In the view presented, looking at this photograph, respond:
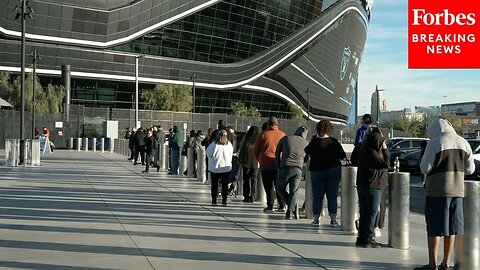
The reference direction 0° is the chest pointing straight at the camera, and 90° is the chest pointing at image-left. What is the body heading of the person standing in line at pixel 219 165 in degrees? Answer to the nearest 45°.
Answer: approximately 180°

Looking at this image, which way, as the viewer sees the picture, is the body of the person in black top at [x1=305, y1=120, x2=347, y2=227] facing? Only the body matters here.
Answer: away from the camera

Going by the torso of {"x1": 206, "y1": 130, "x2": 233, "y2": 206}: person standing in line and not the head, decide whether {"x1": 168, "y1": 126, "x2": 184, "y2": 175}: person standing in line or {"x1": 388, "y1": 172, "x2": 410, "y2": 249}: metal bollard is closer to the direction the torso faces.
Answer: the person standing in line

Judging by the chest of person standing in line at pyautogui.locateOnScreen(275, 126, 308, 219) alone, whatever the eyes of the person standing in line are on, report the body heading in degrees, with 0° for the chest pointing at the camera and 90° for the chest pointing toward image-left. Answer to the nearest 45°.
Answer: approximately 225°

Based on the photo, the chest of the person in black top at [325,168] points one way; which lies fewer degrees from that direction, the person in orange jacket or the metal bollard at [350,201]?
the person in orange jacket

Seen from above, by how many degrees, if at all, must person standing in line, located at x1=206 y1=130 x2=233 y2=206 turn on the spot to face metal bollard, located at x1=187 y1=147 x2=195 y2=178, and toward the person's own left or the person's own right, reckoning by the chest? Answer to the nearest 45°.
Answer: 0° — they already face it

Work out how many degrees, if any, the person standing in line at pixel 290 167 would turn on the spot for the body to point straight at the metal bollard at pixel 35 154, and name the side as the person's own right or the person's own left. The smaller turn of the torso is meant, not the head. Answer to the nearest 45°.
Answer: approximately 90° to the person's own left

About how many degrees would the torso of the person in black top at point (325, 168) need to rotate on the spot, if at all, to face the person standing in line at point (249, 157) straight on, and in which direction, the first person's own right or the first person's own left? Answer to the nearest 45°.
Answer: approximately 45° to the first person's own left

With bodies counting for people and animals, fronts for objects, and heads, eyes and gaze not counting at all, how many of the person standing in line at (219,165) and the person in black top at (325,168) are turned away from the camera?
2

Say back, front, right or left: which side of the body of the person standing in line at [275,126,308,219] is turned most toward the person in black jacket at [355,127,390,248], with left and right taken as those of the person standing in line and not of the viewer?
back
